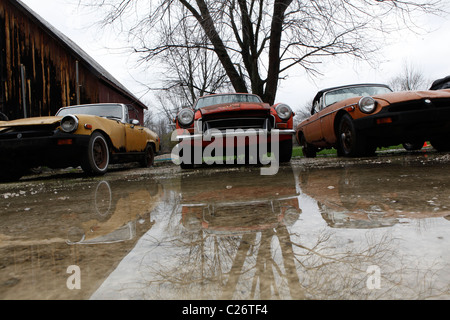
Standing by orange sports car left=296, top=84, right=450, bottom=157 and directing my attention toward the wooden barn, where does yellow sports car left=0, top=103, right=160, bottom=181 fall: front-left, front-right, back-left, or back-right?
front-left

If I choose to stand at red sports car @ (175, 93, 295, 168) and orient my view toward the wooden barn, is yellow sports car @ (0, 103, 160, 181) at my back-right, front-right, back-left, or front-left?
front-left

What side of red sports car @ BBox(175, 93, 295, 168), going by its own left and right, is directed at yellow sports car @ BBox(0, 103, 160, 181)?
right

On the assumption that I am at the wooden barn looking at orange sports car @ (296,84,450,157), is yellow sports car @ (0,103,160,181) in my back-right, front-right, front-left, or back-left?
front-right

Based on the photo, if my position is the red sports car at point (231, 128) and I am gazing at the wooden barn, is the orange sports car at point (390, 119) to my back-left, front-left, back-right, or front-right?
back-right

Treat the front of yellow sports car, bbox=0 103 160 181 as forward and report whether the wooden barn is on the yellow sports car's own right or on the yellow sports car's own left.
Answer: on the yellow sports car's own right

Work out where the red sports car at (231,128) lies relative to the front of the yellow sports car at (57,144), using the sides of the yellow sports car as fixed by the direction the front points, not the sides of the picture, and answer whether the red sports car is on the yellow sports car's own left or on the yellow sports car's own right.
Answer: on the yellow sports car's own left

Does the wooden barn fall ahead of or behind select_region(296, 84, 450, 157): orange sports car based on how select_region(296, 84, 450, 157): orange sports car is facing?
behind

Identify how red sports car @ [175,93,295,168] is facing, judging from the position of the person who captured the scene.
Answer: facing the viewer

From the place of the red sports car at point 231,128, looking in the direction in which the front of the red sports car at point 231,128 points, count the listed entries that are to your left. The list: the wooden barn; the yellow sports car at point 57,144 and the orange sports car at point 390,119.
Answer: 1

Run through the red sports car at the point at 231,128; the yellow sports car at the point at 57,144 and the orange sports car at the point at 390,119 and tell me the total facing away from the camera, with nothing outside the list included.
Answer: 0

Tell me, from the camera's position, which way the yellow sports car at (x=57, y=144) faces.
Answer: facing the viewer and to the left of the viewer

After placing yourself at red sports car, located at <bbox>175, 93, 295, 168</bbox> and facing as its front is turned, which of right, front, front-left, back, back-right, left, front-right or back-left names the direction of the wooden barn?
back-right

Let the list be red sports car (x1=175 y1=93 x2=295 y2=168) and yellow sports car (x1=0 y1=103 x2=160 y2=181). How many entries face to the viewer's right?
0

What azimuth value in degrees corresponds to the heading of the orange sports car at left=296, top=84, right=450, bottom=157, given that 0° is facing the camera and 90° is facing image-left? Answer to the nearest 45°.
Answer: approximately 315°

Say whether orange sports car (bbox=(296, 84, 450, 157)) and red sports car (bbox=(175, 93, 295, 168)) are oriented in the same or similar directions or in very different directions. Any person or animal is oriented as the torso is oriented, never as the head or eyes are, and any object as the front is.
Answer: same or similar directions

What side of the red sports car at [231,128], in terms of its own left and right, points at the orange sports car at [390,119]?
left

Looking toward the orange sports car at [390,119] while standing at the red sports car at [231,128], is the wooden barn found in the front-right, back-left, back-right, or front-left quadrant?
back-left
